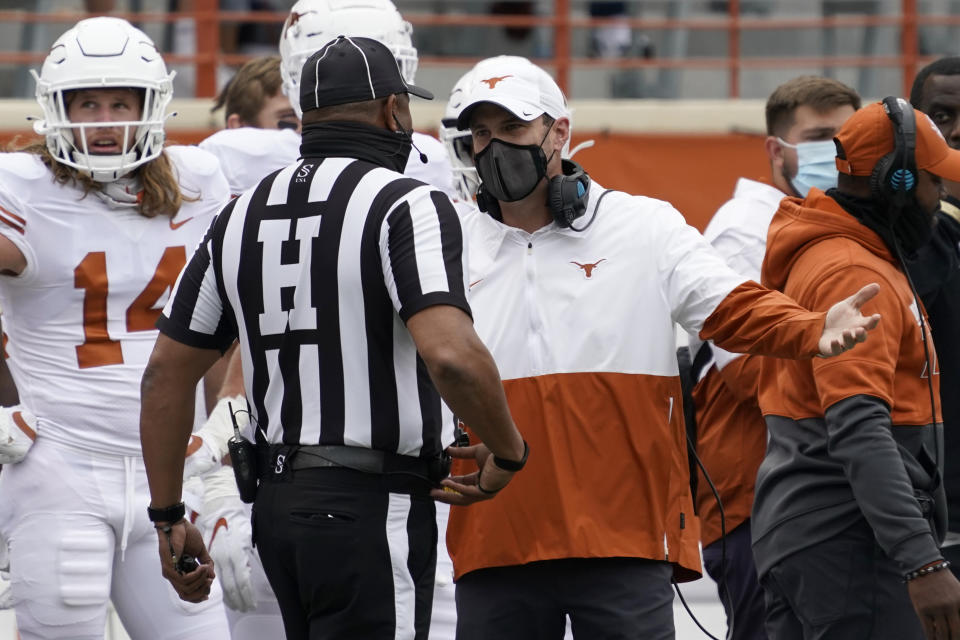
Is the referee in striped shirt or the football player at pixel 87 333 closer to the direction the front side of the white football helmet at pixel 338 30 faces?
the referee in striped shirt

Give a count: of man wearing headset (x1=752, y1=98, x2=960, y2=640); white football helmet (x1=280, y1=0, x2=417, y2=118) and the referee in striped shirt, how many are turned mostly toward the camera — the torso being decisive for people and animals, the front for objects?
1

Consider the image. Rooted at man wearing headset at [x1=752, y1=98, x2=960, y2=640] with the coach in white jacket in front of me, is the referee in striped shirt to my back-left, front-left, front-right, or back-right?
front-left

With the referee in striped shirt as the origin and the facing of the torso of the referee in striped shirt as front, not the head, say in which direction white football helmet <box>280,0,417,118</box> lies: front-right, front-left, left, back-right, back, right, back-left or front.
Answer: front-left

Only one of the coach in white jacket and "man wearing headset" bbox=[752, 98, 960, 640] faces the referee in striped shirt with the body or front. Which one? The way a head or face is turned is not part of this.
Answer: the coach in white jacket

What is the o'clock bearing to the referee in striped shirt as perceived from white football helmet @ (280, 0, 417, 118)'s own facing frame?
The referee in striped shirt is roughly at 12 o'clock from the white football helmet.

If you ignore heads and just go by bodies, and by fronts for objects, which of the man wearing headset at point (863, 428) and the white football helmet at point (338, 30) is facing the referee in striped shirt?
the white football helmet

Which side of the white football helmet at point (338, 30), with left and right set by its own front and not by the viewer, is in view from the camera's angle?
front

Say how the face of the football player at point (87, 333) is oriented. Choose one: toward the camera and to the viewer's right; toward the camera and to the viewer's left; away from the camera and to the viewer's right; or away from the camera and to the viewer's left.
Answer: toward the camera and to the viewer's right

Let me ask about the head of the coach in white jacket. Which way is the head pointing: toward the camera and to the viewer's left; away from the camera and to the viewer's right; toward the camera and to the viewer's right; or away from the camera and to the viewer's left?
toward the camera and to the viewer's left

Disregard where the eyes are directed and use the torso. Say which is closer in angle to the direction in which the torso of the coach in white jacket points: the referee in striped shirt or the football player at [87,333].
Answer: the referee in striped shirt

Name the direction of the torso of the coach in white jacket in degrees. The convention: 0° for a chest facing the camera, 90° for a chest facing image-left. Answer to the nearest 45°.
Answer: approximately 45°

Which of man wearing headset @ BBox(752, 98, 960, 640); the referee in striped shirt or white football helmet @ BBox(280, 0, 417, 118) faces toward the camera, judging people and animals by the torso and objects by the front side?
the white football helmet

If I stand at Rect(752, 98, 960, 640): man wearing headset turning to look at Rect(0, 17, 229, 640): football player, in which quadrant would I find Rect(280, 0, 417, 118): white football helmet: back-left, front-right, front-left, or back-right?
front-right
